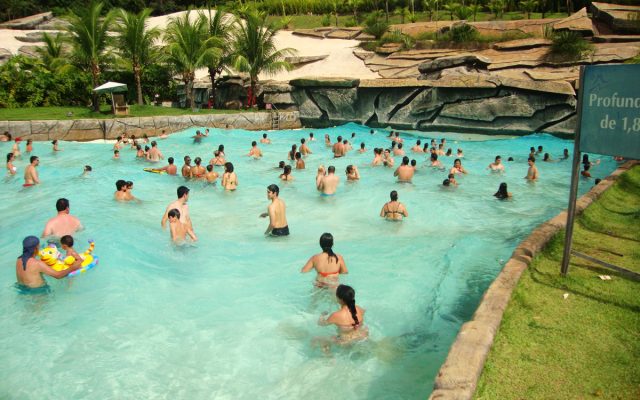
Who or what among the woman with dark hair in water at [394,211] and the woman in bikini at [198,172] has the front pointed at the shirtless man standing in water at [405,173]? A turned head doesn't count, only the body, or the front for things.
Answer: the woman with dark hair in water

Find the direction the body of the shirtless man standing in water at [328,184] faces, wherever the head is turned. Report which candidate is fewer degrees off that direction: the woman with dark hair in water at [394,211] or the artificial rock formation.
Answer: the artificial rock formation

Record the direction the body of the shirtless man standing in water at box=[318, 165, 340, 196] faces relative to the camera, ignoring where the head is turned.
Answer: away from the camera

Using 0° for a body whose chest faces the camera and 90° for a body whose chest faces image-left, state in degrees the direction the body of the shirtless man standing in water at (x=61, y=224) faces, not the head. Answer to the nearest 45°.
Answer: approximately 180°

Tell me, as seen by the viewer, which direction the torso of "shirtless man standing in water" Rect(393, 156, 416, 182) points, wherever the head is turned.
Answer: away from the camera

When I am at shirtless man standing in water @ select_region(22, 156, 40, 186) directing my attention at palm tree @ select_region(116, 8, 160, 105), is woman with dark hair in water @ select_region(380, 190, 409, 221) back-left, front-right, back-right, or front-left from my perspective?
back-right

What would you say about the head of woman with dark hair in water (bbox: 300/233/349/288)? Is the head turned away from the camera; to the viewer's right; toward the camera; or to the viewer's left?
away from the camera

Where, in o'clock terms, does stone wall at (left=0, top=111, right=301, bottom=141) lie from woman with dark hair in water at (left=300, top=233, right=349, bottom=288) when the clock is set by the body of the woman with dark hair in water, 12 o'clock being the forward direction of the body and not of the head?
The stone wall is roughly at 11 o'clock from the woman with dark hair in water.

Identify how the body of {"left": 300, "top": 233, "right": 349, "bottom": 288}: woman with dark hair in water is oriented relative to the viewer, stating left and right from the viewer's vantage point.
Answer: facing away from the viewer

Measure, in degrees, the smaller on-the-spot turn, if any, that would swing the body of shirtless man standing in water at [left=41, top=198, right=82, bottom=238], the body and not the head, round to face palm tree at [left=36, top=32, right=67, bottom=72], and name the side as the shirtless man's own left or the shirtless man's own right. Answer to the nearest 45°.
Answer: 0° — they already face it

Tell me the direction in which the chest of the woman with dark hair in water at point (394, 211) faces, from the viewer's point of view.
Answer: away from the camera

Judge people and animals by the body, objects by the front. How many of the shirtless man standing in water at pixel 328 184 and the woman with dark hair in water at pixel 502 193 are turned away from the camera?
2

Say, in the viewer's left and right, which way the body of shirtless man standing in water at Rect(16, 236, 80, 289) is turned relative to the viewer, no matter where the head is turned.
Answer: facing away from the viewer and to the right of the viewer
